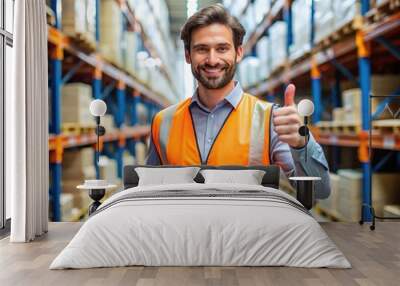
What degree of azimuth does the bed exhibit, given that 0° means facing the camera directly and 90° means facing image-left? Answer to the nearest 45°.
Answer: approximately 0°

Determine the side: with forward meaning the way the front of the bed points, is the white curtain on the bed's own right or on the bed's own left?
on the bed's own right
